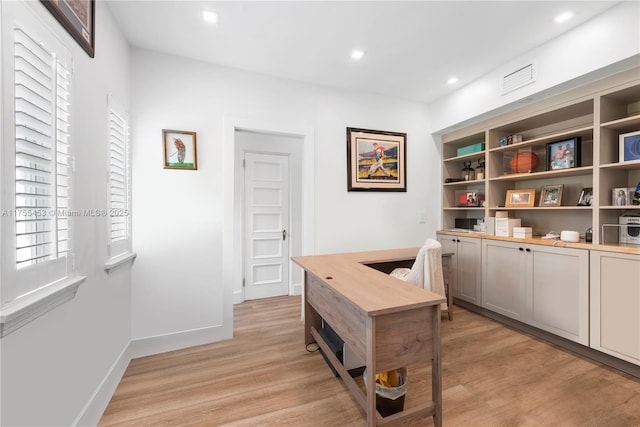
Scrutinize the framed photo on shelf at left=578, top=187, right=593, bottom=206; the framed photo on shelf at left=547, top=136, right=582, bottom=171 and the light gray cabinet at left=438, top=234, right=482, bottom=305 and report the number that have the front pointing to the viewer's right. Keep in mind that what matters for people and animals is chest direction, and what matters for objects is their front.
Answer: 0

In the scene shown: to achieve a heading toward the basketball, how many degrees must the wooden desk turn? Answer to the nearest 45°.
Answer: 0° — it already faces it

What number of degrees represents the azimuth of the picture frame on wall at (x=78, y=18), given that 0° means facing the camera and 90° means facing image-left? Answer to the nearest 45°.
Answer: approximately 315°

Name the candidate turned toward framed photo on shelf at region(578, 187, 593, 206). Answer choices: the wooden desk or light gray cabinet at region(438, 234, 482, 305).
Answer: the wooden desk

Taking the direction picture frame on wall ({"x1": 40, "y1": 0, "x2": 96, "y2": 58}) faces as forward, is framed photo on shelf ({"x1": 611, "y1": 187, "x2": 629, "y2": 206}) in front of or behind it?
in front

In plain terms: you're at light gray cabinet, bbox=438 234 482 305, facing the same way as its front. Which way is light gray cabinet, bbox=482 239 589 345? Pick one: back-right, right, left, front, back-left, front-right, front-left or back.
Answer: left

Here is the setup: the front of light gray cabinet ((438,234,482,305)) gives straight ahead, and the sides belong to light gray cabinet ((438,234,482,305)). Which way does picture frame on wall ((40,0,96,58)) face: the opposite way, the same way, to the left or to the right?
the opposite way

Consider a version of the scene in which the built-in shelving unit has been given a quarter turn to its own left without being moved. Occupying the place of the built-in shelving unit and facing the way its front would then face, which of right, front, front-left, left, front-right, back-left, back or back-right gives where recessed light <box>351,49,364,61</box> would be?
right

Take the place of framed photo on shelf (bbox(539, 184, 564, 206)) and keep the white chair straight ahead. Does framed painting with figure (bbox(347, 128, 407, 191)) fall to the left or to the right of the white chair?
right

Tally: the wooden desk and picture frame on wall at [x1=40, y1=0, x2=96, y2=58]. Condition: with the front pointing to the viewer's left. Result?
0

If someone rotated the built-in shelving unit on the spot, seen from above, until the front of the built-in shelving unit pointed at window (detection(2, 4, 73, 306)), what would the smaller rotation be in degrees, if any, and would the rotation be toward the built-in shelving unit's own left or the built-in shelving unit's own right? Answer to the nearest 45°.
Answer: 0° — it already faces it

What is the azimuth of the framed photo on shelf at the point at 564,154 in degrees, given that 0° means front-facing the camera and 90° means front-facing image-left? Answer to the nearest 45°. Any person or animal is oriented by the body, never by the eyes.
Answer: approximately 45°

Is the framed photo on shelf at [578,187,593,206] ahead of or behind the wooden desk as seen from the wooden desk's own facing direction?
ahead

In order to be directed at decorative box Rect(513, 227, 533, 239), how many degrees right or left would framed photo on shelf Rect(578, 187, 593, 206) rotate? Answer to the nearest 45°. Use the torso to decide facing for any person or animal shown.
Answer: approximately 45° to its right

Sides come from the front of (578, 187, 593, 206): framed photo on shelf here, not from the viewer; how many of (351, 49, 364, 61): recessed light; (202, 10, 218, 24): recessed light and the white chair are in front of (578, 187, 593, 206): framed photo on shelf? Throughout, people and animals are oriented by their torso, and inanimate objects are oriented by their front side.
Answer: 3
